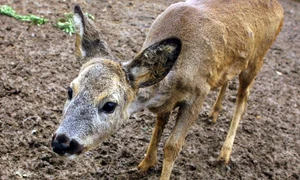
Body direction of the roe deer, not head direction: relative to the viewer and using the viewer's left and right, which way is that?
facing the viewer and to the left of the viewer

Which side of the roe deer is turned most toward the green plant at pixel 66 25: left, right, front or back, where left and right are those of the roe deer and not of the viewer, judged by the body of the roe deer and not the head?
right
